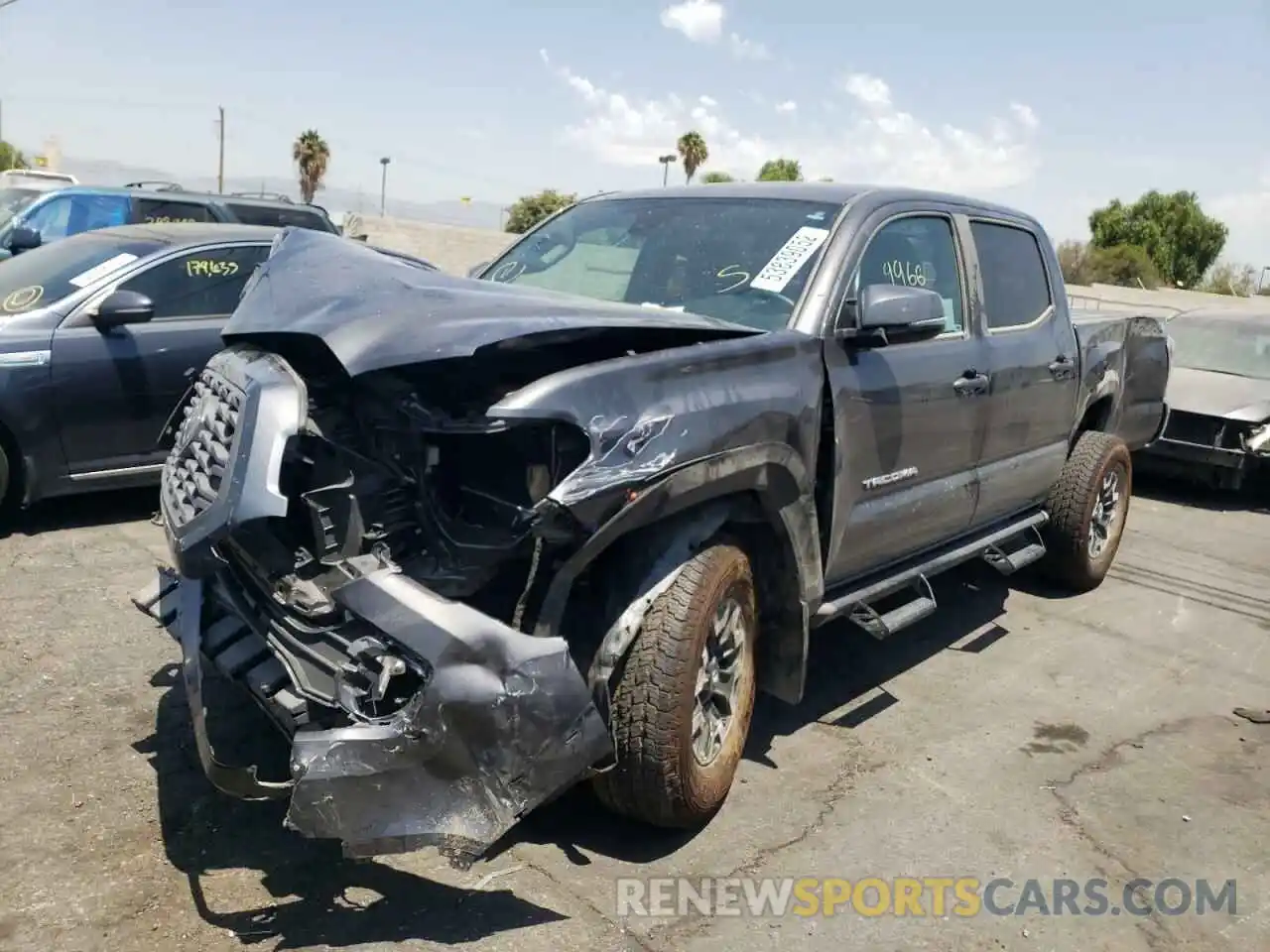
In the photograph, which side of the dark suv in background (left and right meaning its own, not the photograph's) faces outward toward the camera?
left

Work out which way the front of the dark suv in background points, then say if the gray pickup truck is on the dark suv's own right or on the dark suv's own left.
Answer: on the dark suv's own left

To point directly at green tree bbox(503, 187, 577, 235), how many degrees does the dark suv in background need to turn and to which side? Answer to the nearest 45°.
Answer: approximately 135° to its right

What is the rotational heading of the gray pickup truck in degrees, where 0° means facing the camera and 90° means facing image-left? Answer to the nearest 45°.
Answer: approximately 45°

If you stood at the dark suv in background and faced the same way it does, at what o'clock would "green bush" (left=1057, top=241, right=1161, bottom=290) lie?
The green bush is roughly at 5 o'clock from the dark suv in background.

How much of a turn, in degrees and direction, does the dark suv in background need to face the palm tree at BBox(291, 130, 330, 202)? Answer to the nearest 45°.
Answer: approximately 90° to its right

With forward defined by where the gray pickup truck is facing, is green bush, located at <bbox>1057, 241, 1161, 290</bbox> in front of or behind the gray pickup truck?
behind

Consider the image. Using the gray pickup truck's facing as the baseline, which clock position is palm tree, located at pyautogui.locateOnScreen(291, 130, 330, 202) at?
The palm tree is roughly at 4 o'clock from the gray pickup truck.

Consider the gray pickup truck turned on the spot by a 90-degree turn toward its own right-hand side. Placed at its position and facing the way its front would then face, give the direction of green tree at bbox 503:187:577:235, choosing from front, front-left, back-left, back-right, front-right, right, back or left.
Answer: front-right
